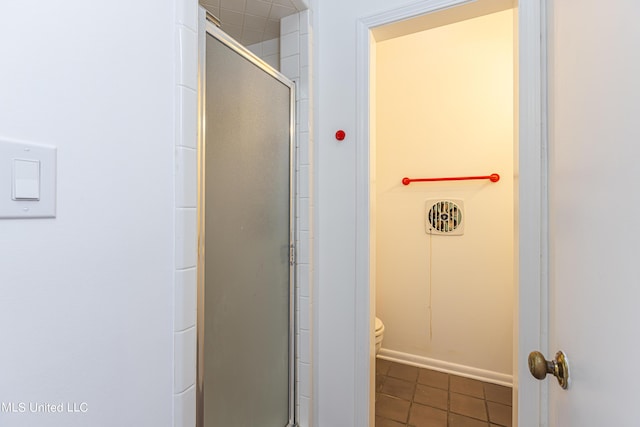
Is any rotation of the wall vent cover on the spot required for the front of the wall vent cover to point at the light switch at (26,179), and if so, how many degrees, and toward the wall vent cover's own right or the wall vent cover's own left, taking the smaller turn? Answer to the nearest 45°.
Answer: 0° — it already faces it

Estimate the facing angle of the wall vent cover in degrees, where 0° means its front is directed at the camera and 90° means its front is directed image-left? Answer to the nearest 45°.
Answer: approximately 0°
